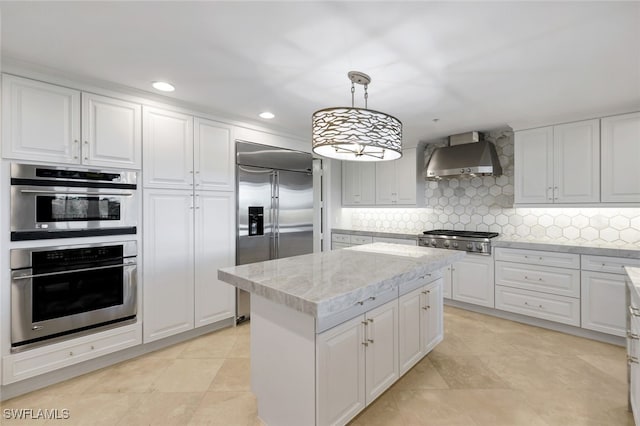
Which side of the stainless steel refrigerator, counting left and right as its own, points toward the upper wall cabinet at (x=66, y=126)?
right

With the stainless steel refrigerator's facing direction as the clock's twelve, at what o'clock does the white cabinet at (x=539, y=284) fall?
The white cabinet is roughly at 11 o'clock from the stainless steel refrigerator.

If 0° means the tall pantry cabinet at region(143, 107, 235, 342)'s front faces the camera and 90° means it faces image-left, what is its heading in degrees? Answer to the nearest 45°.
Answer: approximately 315°

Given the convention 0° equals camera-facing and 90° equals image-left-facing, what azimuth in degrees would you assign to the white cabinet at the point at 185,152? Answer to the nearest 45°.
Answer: approximately 315°

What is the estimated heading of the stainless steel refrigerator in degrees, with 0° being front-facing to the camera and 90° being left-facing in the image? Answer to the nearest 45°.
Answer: approximately 315°

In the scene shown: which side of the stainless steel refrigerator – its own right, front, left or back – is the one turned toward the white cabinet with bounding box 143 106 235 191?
right

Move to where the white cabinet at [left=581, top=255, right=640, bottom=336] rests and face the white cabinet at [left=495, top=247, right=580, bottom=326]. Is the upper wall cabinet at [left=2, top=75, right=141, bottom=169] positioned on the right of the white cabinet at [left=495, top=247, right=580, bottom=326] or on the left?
left

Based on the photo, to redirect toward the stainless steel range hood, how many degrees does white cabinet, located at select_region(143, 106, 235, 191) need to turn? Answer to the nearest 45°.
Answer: approximately 45° to its left

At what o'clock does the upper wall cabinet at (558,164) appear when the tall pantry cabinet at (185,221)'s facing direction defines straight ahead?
The upper wall cabinet is roughly at 11 o'clock from the tall pantry cabinet.

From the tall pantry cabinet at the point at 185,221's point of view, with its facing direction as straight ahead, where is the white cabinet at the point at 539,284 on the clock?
The white cabinet is roughly at 11 o'clock from the tall pantry cabinet.

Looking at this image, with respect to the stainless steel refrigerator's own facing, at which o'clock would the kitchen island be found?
The kitchen island is roughly at 1 o'clock from the stainless steel refrigerator.
